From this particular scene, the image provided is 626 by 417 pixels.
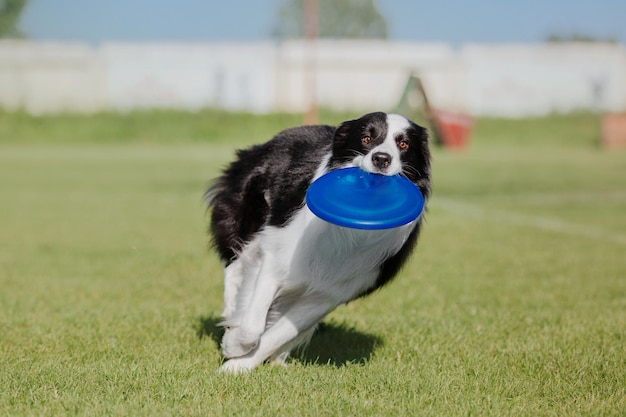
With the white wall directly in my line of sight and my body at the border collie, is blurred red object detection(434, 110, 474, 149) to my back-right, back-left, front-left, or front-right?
front-right

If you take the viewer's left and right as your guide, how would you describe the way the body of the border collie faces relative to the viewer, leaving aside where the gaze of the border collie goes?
facing the viewer and to the right of the viewer

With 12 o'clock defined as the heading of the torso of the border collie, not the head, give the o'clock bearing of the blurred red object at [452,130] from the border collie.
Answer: The blurred red object is roughly at 8 o'clock from the border collie.

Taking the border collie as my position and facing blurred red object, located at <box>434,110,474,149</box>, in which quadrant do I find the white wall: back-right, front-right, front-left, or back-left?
front-left

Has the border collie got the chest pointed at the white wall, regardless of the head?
no
